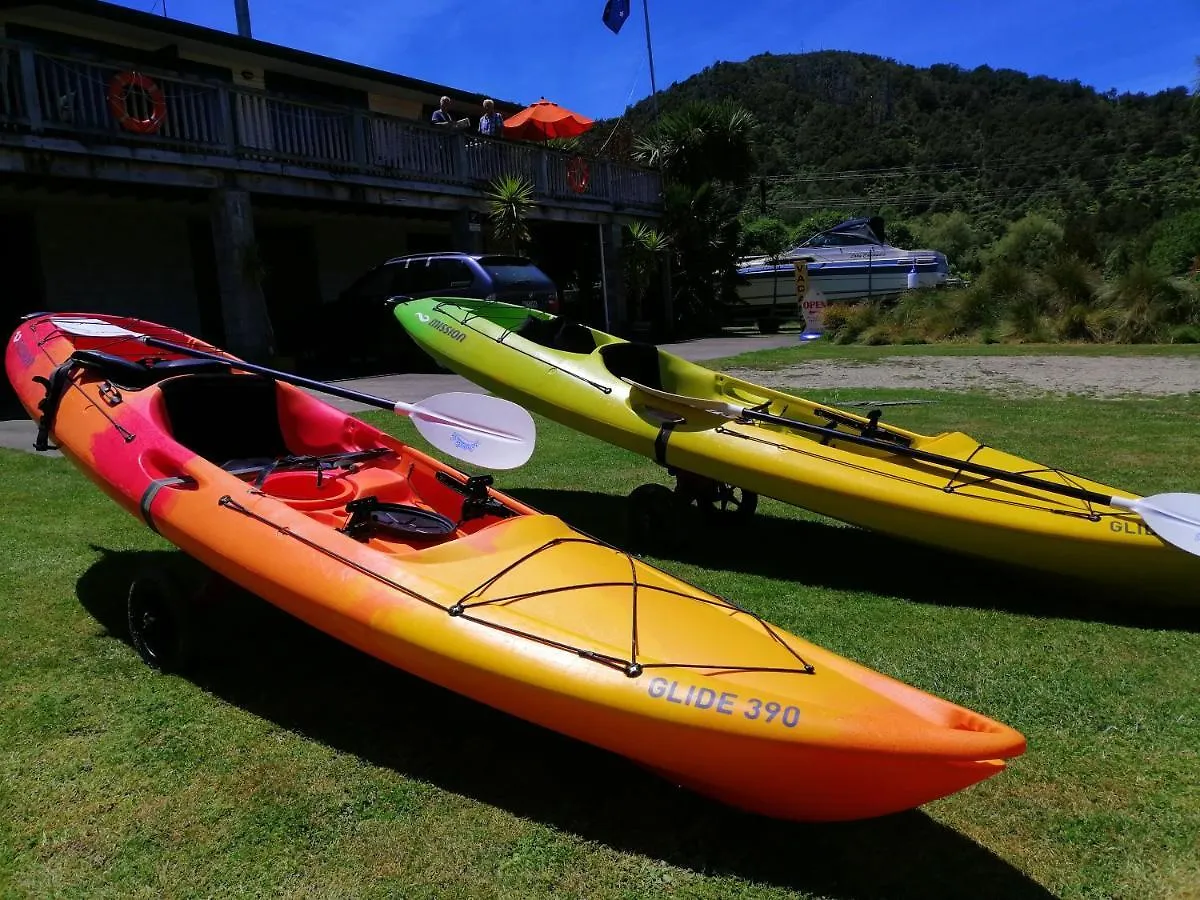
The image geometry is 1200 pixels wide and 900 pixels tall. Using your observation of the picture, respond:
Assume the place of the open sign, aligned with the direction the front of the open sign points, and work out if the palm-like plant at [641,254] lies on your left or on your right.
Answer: on your right

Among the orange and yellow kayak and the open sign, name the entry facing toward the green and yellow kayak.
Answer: the open sign

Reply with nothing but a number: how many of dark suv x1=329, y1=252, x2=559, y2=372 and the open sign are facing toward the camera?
1

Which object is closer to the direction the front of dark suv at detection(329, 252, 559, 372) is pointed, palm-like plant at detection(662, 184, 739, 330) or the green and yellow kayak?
the palm-like plant

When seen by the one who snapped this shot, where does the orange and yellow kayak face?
facing the viewer and to the right of the viewer

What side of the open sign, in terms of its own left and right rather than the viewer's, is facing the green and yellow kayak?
front

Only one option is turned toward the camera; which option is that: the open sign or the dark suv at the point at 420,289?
the open sign

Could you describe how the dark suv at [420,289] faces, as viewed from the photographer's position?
facing away from the viewer and to the left of the viewer

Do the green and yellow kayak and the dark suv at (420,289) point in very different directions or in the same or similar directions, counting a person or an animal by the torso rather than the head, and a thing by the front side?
very different directions

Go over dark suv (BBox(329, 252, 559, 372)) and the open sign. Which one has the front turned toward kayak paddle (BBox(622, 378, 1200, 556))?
the open sign

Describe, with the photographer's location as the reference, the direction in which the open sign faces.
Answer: facing the viewer

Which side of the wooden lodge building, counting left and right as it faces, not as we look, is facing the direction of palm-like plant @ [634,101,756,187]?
left

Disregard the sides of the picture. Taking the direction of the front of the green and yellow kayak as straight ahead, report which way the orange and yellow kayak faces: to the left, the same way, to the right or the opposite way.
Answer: the same way
